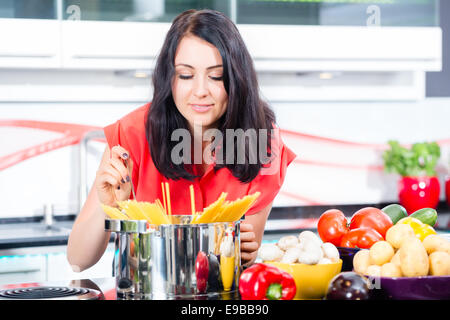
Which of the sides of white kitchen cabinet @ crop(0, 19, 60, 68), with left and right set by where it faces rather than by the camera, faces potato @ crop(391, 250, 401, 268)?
front

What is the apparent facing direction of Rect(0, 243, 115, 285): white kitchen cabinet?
toward the camera

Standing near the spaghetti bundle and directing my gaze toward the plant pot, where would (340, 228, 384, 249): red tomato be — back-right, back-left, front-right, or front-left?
front-right

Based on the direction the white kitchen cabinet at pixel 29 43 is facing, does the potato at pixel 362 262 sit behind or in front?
in front

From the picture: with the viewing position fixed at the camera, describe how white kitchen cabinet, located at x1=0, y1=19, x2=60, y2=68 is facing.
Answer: facing the viewer

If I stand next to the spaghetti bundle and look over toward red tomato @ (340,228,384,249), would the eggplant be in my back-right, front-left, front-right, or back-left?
front-right

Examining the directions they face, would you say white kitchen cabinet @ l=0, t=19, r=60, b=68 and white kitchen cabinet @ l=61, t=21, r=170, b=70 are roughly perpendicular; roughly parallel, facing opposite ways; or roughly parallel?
roughly parallel

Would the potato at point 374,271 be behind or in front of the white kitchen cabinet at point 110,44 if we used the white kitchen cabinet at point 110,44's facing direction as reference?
in front

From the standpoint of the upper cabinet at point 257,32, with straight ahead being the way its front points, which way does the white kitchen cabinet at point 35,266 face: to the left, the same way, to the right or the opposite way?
the same way

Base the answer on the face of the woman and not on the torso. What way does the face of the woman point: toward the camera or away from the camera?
toward the camera

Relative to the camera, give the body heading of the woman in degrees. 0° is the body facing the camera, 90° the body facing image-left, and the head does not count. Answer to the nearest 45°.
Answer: approximately 0°

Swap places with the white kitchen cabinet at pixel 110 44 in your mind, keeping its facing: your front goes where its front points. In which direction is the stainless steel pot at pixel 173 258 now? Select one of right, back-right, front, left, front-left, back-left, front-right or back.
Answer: front

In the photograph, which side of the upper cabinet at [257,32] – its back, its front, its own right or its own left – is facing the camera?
front
